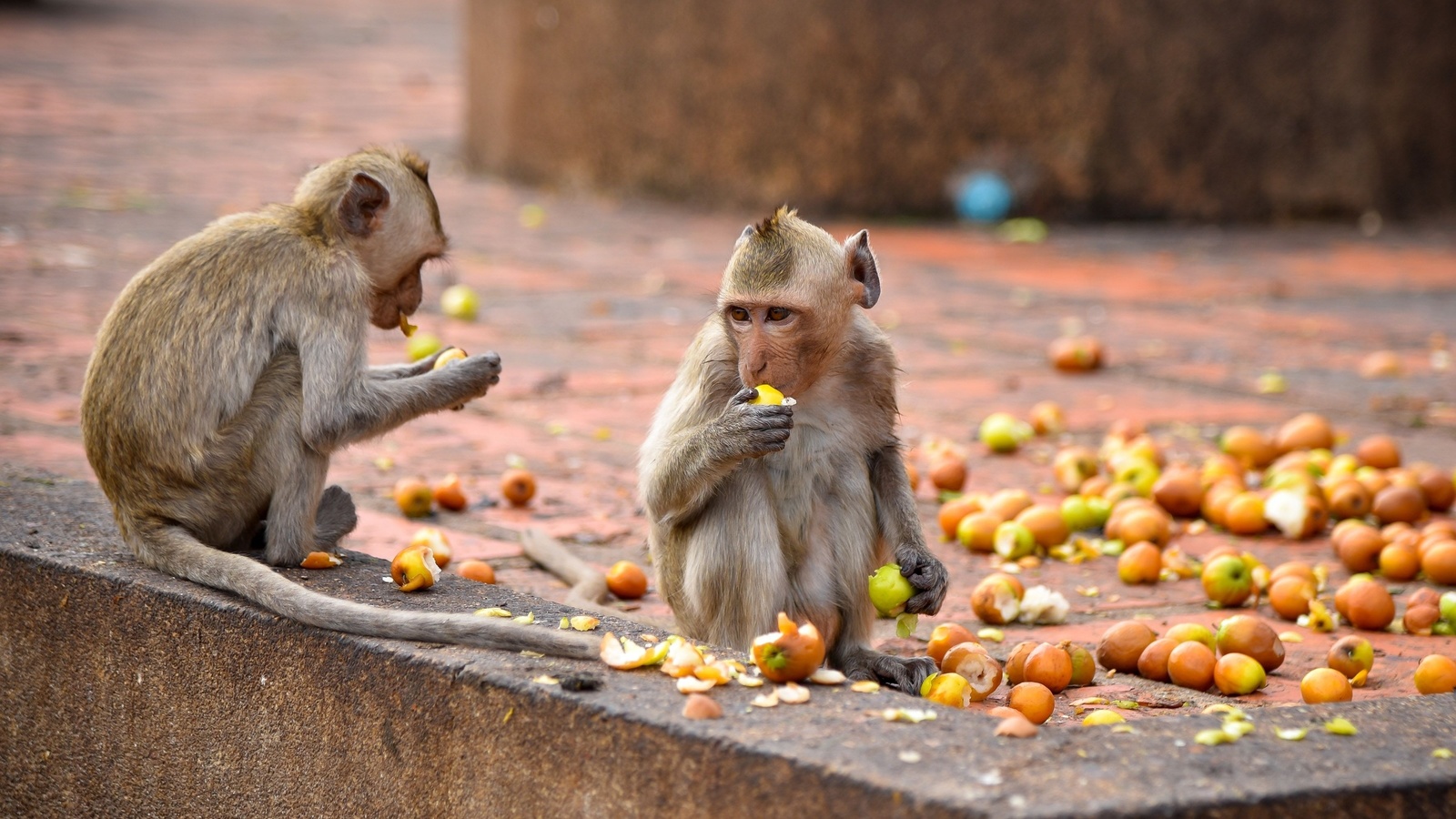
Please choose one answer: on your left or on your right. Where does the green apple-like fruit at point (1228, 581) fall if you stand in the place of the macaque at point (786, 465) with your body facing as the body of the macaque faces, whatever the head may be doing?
on your left

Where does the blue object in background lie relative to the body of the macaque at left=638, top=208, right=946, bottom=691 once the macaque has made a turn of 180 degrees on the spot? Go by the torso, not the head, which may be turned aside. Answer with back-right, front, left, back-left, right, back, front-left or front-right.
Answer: front-right

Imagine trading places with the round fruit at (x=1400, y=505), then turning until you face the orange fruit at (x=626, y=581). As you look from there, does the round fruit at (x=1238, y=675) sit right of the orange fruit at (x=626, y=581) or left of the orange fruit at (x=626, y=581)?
left

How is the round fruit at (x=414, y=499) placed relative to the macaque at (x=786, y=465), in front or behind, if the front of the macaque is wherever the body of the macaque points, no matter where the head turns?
behind

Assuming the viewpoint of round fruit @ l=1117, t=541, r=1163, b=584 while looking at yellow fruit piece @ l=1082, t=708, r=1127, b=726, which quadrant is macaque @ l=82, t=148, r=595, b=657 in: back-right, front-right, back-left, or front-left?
front-right

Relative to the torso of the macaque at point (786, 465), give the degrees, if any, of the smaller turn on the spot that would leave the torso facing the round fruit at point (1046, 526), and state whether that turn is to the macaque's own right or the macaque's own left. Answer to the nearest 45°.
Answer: approximately 90° to the macaque's own left

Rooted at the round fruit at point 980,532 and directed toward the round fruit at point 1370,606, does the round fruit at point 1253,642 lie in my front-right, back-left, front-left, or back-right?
front-right

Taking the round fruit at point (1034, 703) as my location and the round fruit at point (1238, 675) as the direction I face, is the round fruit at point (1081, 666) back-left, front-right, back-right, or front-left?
front-left

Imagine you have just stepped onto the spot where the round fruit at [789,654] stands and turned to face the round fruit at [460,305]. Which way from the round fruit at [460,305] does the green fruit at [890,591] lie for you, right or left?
right

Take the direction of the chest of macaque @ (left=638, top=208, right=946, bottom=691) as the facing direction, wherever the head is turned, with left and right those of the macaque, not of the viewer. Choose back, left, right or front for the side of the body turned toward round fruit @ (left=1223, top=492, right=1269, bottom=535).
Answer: left

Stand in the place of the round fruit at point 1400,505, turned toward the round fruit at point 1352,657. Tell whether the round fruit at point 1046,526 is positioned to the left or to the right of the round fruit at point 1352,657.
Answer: right

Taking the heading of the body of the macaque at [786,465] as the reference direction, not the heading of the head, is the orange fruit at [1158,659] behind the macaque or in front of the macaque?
in front

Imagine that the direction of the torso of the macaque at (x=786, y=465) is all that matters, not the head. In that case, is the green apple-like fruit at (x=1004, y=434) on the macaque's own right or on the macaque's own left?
on the macaque's own left

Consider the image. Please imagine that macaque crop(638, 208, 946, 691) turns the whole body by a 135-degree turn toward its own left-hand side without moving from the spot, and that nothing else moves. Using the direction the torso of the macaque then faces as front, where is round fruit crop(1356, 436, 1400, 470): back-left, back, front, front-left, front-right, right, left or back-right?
front-right

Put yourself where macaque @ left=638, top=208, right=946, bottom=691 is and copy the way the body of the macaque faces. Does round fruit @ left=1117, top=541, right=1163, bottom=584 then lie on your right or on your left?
on your left

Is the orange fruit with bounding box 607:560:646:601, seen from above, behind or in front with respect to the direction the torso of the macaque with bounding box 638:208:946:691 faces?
behind

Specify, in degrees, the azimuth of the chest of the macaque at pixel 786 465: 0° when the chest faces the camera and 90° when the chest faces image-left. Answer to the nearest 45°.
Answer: approximately 315°
